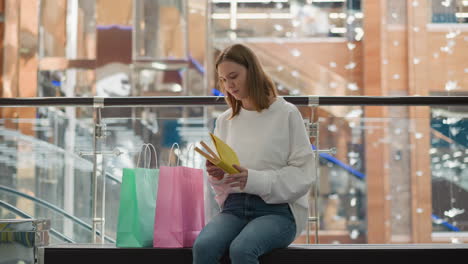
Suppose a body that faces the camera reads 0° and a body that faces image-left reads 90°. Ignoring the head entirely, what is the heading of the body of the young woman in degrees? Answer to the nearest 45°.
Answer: approximately 45°
